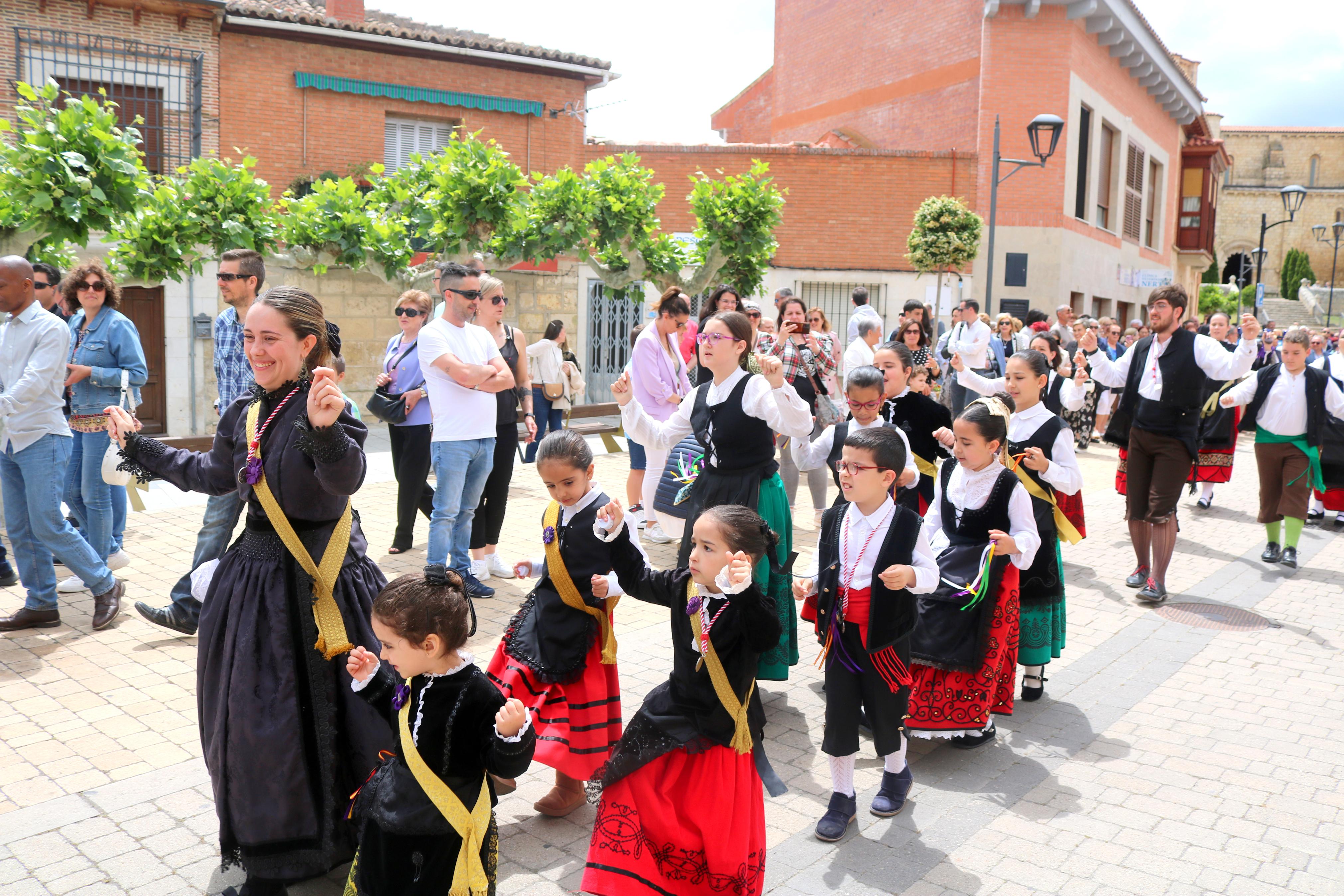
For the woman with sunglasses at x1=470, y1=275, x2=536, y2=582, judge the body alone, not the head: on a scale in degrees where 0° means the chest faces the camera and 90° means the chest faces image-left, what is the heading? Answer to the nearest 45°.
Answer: approximately 315°

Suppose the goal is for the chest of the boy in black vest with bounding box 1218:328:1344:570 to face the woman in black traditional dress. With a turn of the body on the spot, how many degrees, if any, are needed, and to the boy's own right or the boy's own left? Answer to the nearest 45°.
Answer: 0° — they already face them

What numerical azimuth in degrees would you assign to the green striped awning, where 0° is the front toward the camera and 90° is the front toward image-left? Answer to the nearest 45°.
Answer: approximately 0°

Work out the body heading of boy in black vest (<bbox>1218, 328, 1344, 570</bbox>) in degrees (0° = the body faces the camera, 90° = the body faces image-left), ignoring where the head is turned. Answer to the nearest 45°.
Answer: approximately 0°

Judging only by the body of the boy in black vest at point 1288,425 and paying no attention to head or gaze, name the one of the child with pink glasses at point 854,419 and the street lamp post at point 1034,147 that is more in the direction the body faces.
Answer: the child with pink glasses

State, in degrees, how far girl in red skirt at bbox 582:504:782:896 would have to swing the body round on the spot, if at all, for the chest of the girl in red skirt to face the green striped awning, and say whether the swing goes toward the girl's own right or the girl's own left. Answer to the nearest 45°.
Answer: approximately 135° to the girl's own right
